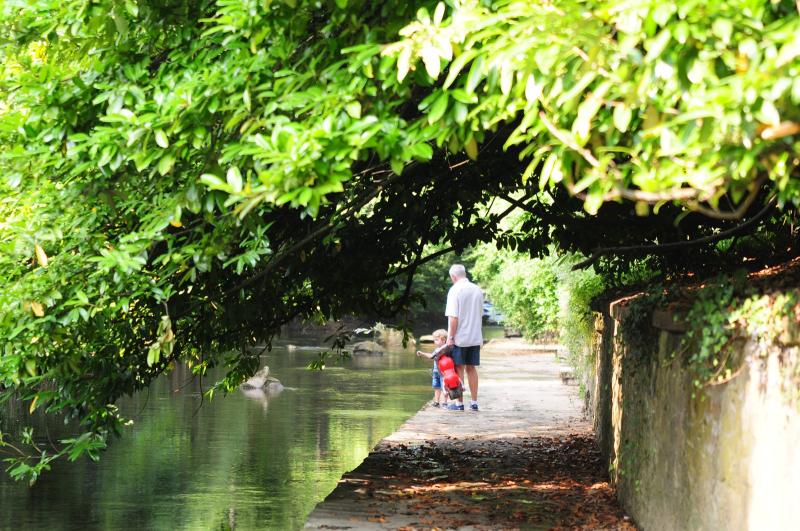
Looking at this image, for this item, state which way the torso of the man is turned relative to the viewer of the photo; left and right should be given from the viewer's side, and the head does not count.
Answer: facing away from the viewer and to the left of the viewer

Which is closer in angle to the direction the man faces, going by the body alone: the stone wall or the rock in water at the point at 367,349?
the rock in water

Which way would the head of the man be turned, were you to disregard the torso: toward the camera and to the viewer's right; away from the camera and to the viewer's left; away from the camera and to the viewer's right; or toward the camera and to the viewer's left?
away from the camera and to the viewer's left

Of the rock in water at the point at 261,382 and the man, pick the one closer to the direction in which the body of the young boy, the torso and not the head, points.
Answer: the rock in water

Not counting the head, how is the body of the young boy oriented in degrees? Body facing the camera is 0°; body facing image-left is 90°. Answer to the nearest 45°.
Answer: approximately 90°
